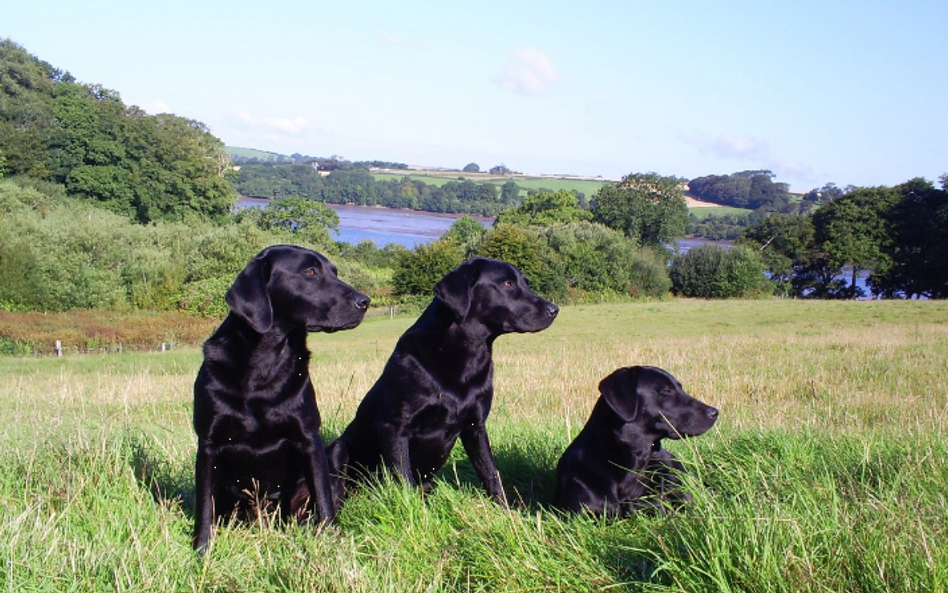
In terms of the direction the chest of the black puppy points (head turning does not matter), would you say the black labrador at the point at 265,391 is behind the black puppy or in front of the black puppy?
behind

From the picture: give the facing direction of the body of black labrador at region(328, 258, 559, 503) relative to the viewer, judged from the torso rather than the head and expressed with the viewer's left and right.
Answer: facing the viewer and to the right of the viewer

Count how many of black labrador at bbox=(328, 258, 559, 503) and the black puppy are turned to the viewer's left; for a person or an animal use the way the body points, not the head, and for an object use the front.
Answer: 0

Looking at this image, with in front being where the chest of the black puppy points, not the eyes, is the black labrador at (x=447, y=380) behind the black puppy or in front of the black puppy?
behind

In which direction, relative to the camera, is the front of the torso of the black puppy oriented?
to the viewer's right

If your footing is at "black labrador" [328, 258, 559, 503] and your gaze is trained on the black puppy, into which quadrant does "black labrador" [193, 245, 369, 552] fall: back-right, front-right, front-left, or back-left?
back-right

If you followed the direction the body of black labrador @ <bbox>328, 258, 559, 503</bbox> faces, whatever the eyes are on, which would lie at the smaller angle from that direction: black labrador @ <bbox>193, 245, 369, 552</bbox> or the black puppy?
the black puppy

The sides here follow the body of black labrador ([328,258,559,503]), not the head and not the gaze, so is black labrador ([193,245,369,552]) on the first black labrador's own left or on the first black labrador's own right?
on the first black labrador's own right
